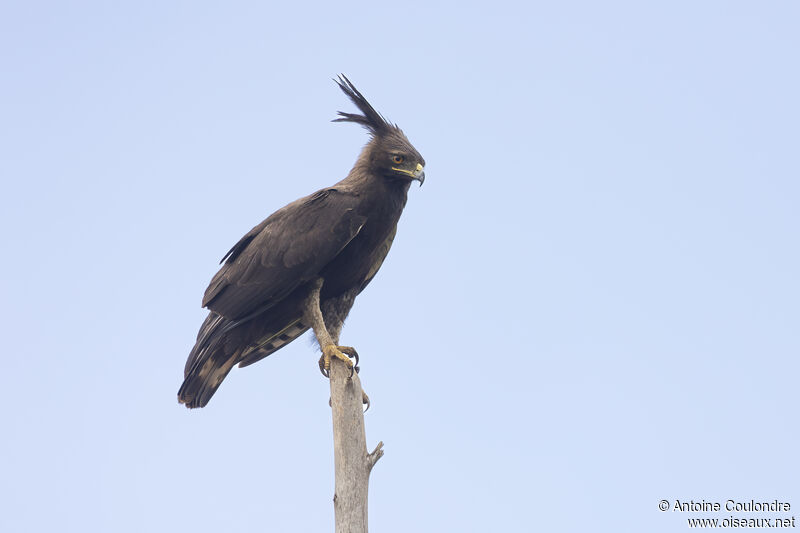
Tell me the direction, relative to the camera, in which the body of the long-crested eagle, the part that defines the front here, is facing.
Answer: to the viewer's right
